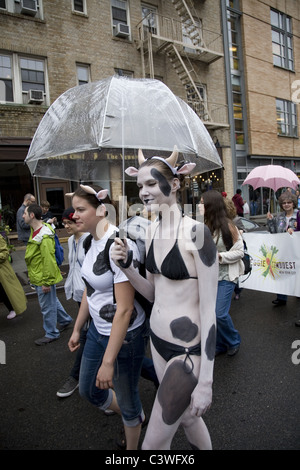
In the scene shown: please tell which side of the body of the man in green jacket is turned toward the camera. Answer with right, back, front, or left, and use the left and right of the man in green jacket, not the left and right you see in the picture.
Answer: left

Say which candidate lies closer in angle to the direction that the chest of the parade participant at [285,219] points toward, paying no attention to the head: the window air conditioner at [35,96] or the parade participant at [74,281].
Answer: the parade participant

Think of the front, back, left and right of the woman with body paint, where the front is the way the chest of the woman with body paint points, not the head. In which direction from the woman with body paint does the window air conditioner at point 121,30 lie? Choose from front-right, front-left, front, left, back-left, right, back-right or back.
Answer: back-right

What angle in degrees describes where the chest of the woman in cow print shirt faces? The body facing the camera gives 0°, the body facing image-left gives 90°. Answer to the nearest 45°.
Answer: approximately 45°

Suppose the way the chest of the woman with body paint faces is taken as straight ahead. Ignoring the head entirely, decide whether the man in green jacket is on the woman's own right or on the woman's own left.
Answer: on the woman's own right

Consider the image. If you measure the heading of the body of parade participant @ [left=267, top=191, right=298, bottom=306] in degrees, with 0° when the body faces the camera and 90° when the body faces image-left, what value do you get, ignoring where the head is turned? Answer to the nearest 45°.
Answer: approximately 45°
